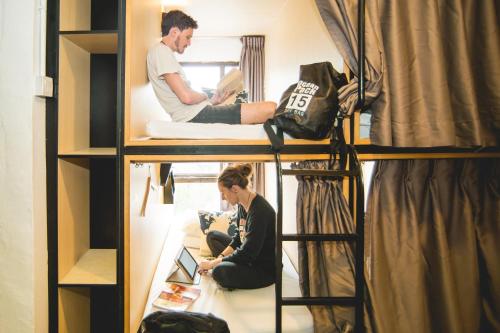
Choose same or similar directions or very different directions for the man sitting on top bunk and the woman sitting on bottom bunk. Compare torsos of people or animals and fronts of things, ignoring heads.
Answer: very different directions

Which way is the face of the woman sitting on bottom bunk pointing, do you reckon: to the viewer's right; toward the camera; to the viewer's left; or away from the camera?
to the viewer's left

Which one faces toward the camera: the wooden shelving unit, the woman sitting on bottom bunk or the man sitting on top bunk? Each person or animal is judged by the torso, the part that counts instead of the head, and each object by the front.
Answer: the wooden shelving unit

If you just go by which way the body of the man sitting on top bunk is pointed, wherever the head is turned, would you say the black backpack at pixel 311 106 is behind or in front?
in front

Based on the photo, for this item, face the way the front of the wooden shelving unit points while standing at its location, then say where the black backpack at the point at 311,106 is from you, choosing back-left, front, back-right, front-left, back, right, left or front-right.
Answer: front-left

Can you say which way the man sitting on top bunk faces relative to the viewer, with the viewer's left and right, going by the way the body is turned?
facing to the right of the viewer

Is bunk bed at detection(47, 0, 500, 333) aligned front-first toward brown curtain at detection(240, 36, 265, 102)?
no

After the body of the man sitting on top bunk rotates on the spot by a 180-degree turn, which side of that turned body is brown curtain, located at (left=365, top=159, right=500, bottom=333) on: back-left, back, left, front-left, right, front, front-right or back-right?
back

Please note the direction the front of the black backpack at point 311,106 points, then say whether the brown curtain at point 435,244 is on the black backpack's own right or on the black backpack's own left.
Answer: on the black backpack's own left

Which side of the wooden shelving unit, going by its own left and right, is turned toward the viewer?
front

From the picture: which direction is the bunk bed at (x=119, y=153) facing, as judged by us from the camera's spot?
facing the viewer

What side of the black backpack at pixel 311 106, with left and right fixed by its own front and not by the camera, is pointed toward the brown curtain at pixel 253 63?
back

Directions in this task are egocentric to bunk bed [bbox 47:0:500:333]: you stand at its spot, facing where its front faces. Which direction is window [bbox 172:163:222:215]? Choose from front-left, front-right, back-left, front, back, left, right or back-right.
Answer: back

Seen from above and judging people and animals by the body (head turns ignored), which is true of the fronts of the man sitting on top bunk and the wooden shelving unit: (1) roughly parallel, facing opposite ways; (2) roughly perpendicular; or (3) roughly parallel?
roughly perpendicular

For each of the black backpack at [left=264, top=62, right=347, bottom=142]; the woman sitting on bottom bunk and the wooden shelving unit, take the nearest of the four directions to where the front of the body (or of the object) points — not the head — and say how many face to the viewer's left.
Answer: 1
